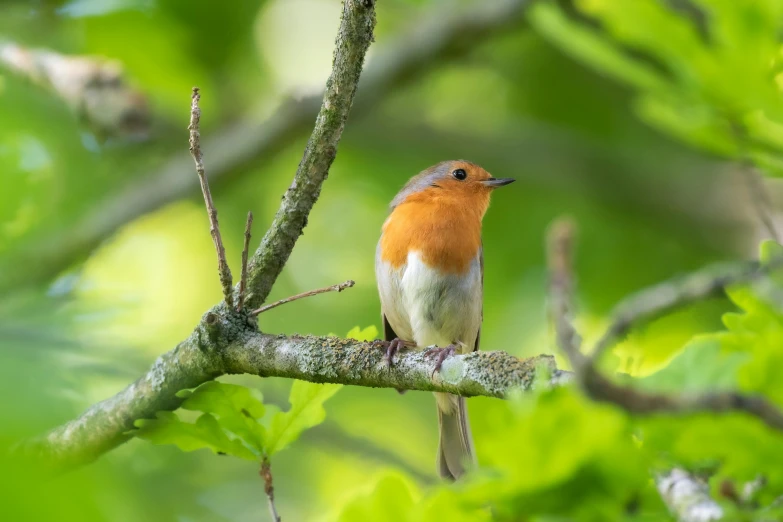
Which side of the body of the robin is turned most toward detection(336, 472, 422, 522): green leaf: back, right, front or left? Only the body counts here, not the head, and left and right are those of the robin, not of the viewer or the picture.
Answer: front

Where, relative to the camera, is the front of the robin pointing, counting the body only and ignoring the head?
toward the camera

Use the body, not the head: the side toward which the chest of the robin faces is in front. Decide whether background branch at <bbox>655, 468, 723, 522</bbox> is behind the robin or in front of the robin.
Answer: in front

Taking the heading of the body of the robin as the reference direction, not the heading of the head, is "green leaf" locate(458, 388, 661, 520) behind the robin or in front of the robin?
in front
